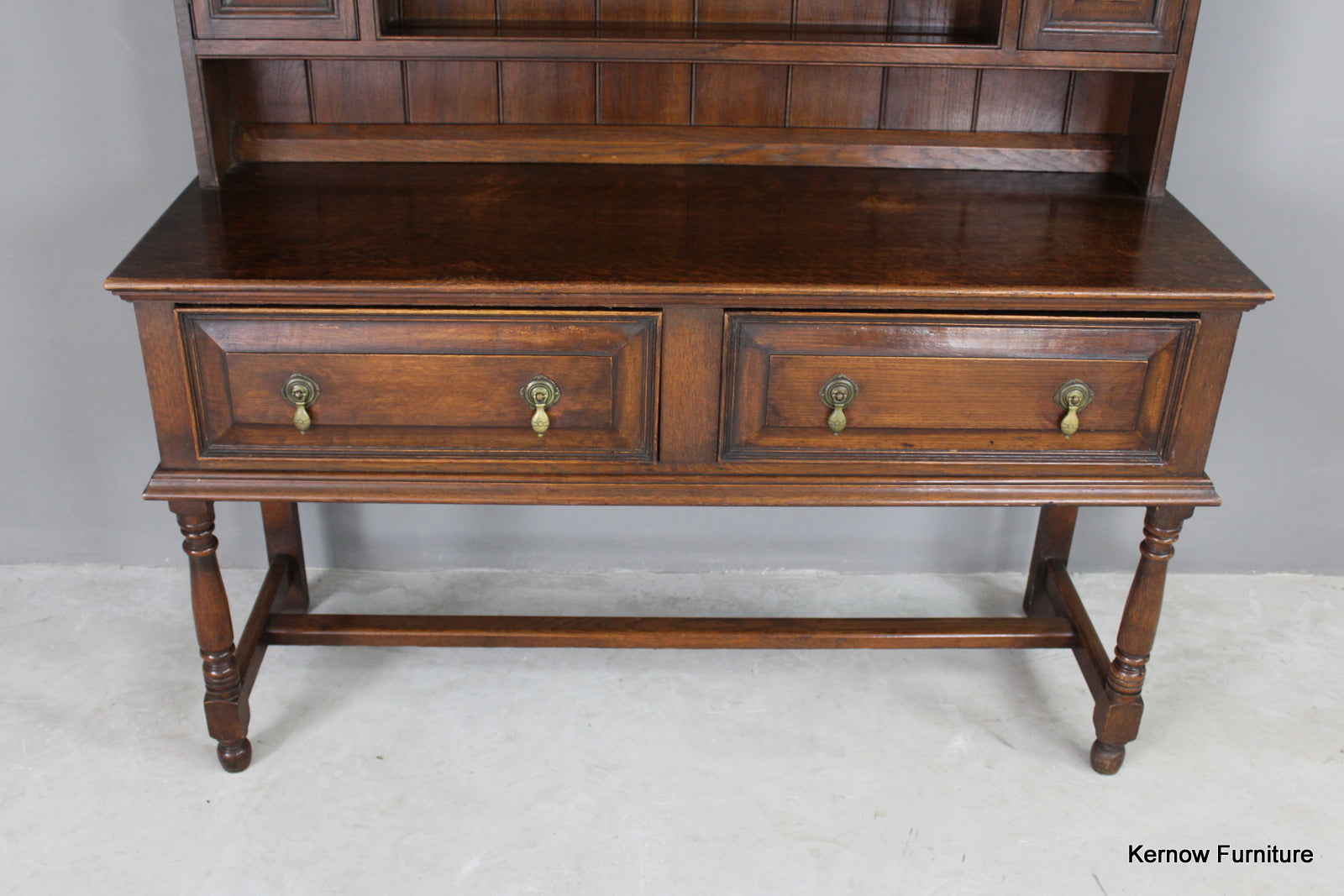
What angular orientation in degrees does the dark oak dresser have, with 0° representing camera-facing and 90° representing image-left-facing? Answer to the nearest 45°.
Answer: approximately 0°
